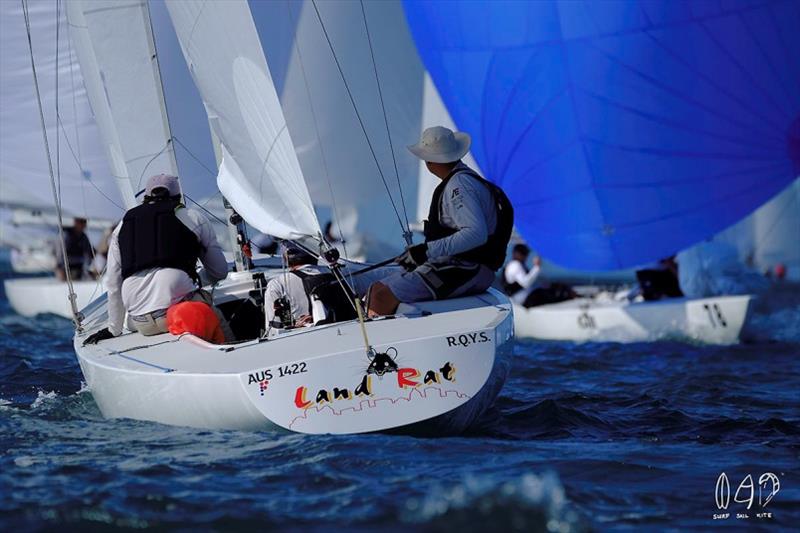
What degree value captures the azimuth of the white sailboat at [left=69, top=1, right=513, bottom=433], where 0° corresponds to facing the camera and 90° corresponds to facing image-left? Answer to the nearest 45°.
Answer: approximately 135°

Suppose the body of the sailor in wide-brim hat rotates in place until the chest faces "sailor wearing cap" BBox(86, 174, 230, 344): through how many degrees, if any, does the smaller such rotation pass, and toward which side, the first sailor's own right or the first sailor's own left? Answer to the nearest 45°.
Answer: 0° — they already face them

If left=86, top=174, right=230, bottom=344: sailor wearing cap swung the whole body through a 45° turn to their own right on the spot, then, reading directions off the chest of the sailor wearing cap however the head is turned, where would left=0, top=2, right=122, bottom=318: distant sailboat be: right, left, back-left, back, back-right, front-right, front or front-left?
front-left

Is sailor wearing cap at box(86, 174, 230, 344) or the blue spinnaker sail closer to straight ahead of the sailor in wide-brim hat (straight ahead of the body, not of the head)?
the sailor wearing cap

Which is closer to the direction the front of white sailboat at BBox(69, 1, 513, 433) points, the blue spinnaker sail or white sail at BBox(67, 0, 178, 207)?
the white sail

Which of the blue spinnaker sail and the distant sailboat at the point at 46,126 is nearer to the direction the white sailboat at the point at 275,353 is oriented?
the distant sailboat

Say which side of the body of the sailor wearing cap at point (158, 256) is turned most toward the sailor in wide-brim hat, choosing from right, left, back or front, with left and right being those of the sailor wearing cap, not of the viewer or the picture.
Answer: right

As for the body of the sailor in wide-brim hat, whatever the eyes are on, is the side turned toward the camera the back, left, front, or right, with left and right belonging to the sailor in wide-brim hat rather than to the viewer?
left

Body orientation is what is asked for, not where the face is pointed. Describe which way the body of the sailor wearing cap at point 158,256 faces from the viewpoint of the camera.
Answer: away from the camera

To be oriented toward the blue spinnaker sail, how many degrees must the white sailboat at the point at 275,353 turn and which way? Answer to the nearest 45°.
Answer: approximately 90° to its right

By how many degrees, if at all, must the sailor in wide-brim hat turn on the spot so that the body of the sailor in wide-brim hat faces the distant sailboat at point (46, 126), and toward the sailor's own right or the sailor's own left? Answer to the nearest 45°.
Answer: approximately 45° to the sailor's own right
